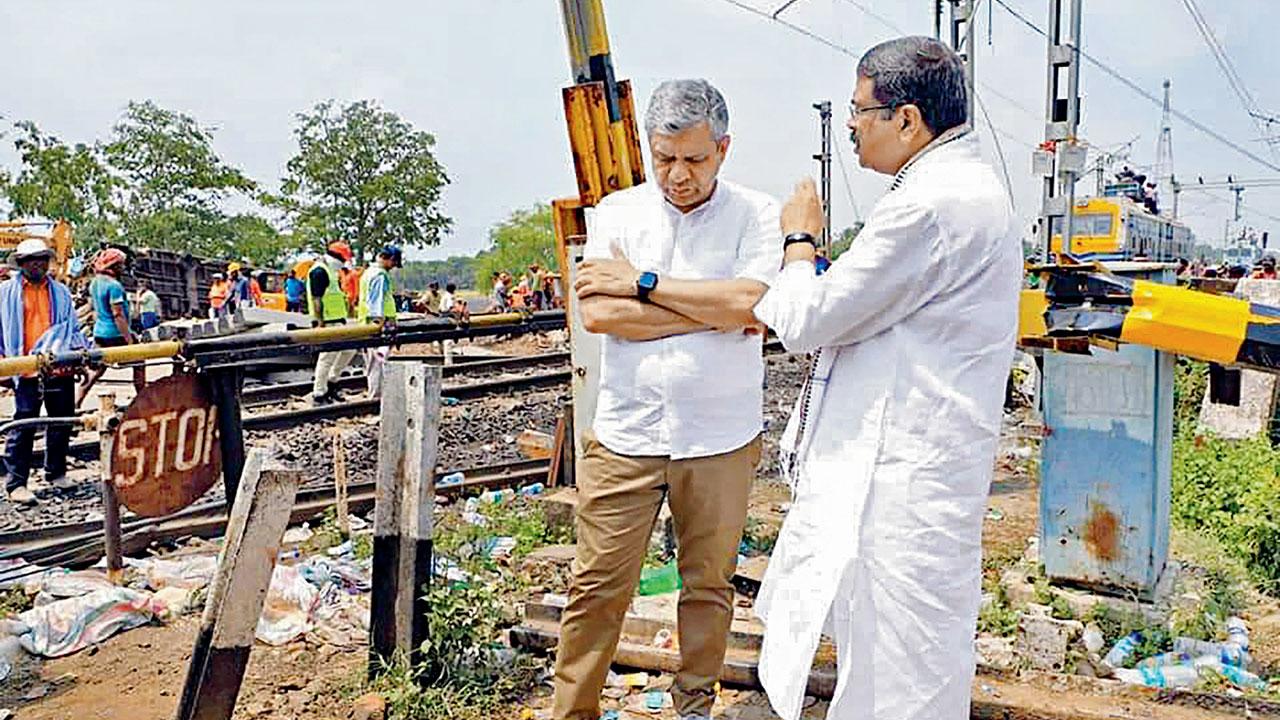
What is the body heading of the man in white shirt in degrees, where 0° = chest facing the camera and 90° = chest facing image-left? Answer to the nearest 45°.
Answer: approximately 0°

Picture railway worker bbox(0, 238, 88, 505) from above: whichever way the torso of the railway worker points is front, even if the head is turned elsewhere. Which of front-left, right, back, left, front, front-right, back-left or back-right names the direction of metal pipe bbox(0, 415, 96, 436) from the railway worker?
front

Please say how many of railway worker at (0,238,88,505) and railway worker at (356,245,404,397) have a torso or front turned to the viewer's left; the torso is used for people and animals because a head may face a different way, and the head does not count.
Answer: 0

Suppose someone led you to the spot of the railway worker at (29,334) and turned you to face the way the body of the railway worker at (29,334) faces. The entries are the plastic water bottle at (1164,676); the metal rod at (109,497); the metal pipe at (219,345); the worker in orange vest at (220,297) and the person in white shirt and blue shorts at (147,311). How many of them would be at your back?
2

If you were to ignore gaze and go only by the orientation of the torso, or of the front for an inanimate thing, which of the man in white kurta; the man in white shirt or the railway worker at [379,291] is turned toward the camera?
the man in white shirt

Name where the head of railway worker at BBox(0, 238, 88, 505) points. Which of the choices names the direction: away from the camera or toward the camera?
toward the camera

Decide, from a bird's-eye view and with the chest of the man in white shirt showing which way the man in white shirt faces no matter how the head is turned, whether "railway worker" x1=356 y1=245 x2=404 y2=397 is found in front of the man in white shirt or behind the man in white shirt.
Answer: behind

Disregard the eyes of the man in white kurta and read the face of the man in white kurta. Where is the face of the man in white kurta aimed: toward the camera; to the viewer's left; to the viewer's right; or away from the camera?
to the viewer's left

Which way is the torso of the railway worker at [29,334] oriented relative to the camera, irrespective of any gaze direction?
toward the camera
